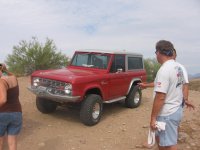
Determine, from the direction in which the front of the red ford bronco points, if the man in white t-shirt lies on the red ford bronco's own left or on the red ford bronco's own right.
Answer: on the red ford bronco's own left

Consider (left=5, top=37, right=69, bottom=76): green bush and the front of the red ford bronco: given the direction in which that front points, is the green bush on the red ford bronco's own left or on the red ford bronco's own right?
on the red ford bronco's own right

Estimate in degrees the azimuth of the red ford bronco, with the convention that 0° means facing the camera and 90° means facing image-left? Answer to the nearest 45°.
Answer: approximately 45°

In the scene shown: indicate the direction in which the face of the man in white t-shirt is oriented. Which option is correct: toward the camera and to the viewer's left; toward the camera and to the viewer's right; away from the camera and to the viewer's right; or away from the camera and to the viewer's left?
away from the camera and to the viewer's left
